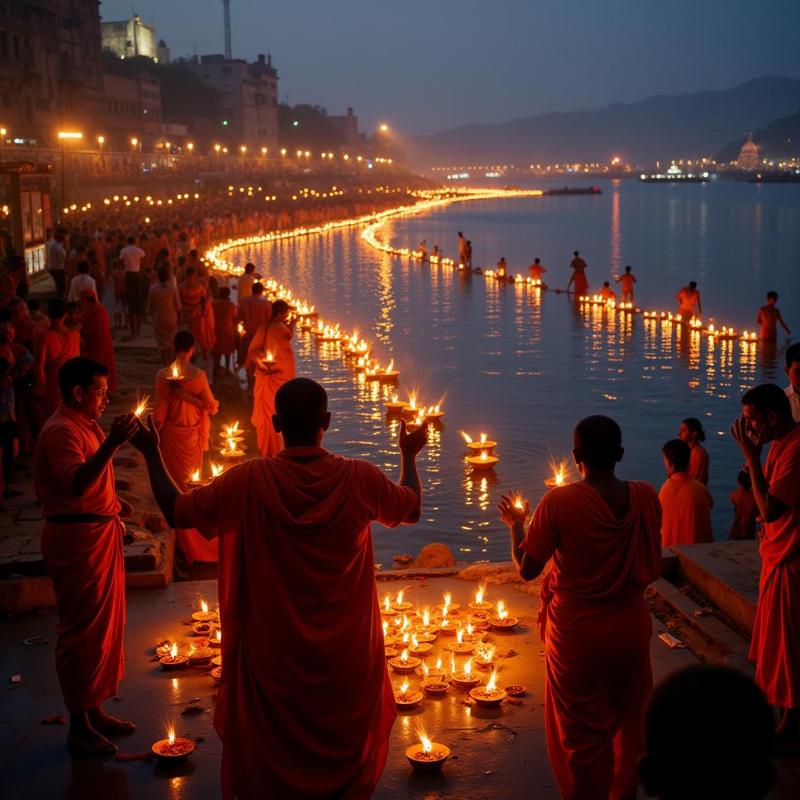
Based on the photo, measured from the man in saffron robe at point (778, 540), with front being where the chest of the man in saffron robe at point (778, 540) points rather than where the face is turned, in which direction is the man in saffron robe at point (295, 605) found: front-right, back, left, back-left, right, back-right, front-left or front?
front-left

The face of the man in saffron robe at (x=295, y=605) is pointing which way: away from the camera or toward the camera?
away from the camera

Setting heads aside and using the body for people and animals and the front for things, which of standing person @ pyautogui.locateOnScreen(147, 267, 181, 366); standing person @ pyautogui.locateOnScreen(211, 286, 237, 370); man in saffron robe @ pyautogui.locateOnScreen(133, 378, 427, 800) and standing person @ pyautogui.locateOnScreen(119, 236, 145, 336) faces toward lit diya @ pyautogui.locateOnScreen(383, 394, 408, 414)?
the man in saffron robe

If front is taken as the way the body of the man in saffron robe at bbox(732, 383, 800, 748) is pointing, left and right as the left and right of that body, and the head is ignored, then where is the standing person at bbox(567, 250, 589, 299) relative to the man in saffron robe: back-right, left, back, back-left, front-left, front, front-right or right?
right

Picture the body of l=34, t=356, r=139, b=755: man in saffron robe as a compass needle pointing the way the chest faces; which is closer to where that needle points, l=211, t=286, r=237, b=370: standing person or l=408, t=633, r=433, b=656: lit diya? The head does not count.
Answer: the lit diya

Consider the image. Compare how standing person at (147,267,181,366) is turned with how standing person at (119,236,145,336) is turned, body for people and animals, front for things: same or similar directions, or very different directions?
same or similar directions

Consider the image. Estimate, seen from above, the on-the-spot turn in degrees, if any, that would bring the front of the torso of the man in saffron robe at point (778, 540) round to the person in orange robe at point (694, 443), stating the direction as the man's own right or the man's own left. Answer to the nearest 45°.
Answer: approximately 90° to the man's own right

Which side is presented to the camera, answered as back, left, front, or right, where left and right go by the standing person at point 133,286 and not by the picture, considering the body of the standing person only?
back

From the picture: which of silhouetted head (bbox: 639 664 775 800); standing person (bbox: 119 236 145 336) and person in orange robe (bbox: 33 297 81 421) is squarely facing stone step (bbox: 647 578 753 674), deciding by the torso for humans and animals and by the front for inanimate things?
the silhouetted head

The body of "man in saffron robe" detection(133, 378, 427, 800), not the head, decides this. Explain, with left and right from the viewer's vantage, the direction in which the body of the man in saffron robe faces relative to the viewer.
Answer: facing away from the viewer

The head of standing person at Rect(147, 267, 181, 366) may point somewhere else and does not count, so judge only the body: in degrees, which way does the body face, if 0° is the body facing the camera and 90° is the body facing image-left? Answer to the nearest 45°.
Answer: approximately 180°

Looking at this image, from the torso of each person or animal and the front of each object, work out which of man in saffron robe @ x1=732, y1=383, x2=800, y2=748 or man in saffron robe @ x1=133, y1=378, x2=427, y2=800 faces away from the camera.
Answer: man in saffron robe @ x1=133, y1=378, x2=427, y2=800

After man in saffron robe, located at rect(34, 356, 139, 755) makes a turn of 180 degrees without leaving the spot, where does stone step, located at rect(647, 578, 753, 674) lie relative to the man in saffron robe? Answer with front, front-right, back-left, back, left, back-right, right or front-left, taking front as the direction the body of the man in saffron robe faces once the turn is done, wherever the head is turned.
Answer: back

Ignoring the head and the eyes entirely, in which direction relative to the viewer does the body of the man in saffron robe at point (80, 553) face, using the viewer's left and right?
facing to the right of the viewer

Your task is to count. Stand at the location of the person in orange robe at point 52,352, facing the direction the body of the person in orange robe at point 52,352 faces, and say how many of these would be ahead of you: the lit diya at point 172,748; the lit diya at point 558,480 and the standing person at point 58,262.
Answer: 1

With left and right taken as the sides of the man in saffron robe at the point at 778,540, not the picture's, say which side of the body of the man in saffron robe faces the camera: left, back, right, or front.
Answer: left

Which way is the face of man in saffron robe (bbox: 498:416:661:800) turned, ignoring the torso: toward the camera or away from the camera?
away from the camera
